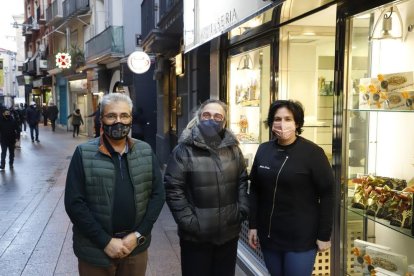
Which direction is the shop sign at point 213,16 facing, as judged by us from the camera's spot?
facing the viewer and to the left of the viewer

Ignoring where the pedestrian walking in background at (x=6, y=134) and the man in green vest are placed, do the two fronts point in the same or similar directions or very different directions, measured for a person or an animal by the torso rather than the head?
same or similar directions

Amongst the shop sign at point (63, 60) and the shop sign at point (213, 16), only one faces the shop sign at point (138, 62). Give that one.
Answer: the shop sign at point (63, 60)

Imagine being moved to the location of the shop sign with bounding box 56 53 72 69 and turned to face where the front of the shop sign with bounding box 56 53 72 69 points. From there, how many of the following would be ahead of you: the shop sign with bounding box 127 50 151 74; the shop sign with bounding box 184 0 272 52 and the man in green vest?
3

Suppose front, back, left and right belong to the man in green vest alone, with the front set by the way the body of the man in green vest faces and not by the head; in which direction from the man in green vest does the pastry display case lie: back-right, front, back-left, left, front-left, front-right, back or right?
left

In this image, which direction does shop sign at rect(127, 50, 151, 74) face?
toward the camera

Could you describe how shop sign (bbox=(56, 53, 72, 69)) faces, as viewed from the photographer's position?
facing the viewer

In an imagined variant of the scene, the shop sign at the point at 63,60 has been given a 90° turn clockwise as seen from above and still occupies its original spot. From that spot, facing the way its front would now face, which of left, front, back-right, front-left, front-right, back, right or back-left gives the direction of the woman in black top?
left

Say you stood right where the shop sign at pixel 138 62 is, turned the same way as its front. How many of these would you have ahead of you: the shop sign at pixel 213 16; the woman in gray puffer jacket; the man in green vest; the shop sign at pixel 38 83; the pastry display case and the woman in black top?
5

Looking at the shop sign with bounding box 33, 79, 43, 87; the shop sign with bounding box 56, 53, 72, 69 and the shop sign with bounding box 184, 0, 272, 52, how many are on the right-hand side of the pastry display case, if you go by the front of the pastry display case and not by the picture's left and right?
3

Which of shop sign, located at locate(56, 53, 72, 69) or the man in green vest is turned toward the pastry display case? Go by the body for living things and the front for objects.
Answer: the shop sign

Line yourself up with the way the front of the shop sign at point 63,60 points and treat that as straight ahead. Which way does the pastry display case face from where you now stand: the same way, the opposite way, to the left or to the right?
to the right

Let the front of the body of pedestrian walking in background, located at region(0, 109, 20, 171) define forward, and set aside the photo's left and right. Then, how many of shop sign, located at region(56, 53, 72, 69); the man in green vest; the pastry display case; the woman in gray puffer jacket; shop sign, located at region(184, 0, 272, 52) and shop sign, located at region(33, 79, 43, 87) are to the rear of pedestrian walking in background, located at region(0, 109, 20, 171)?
2

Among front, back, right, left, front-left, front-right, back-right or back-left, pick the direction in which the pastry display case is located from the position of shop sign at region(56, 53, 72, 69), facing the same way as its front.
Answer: front

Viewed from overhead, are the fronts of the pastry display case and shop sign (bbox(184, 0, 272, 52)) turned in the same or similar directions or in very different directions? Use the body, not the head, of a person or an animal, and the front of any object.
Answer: same or similar directions

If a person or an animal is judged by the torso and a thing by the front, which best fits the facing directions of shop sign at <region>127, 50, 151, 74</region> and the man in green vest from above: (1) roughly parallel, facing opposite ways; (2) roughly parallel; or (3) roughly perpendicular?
roughly parallel

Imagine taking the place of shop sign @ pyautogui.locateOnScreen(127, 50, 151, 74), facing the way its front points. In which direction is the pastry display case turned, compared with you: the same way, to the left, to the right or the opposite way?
to the right
